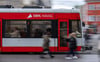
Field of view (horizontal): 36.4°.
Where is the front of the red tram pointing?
to the viewer's right
